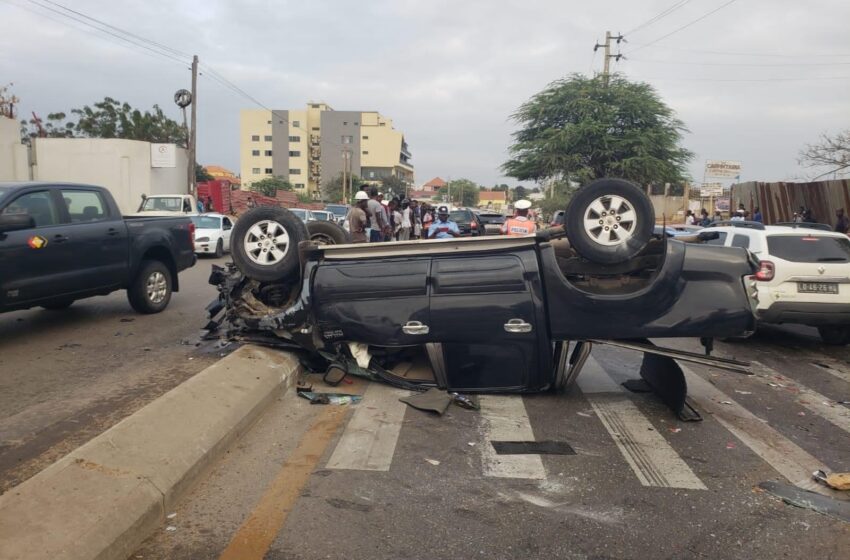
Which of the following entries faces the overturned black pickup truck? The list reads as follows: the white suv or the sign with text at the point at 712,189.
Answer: the sign with text

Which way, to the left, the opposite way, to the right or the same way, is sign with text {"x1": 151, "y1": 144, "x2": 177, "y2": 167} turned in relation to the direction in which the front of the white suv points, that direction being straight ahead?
the opposite way

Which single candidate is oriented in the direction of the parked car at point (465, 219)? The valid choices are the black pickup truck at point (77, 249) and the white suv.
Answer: the white suv

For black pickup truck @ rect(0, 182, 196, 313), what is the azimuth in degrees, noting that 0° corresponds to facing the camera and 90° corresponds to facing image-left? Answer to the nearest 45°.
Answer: approximately 45°

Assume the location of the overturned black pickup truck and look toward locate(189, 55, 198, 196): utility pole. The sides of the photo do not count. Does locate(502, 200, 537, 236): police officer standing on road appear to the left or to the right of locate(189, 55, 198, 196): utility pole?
right

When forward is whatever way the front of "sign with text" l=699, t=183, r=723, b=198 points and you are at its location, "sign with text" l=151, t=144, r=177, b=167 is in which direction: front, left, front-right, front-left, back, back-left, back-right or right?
right

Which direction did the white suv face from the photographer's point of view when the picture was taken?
facing away from the viewer and to the left of the viewer

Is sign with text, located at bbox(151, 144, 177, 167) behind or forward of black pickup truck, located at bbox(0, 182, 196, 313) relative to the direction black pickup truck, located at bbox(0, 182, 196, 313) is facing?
behind

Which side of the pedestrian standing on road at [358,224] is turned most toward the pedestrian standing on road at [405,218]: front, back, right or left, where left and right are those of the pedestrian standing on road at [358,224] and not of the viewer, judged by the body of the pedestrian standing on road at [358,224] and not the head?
left
